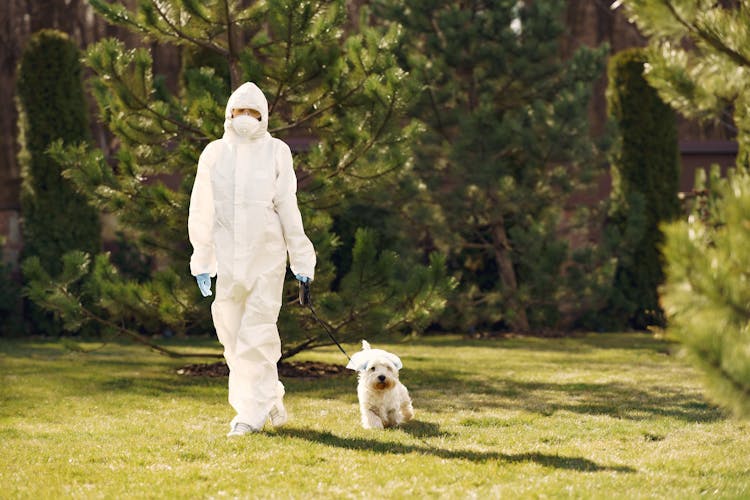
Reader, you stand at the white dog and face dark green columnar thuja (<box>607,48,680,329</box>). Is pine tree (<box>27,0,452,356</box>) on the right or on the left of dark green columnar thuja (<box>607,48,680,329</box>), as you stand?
left

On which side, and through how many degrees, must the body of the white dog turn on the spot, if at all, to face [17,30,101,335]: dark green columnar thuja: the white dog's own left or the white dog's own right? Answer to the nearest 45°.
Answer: approximately 135° to the white dog's own right

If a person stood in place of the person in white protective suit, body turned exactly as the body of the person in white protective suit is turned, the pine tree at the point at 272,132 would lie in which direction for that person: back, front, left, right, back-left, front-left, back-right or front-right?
back

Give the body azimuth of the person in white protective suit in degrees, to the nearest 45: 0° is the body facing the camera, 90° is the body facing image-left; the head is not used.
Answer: approximately 0°

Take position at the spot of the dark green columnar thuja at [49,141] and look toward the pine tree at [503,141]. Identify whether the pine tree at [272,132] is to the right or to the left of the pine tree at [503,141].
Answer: right

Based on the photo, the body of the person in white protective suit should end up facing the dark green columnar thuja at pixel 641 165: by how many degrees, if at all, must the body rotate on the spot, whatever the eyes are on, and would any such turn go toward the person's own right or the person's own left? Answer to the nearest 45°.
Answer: approximately 135° to the person's own left

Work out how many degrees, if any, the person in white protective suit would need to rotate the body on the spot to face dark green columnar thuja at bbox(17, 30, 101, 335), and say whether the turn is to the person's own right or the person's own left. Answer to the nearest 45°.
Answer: approximately 180°

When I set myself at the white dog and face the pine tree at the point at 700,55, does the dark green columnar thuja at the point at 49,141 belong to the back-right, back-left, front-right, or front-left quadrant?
back-left

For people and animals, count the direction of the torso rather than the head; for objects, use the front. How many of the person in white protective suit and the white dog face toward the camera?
2

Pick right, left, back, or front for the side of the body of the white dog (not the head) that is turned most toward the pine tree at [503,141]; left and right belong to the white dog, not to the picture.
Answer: back

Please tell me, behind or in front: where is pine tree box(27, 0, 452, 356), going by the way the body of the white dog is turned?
behind
